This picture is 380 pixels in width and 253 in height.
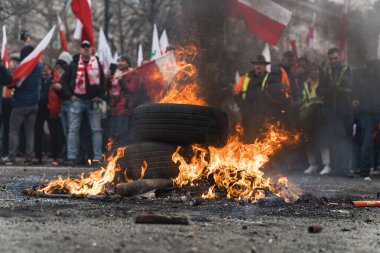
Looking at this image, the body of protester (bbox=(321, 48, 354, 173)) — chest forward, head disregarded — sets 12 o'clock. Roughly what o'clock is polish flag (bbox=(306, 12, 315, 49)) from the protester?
The polish flag is roughly at 4 o'clock from the protester.

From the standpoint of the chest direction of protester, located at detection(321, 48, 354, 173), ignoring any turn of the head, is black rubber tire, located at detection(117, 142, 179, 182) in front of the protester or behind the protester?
in front

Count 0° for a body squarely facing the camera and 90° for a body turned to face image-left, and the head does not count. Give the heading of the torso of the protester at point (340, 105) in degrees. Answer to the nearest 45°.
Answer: approximately 45°

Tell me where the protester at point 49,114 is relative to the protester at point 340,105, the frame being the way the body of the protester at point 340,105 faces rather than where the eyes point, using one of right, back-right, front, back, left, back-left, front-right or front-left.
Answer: front-right

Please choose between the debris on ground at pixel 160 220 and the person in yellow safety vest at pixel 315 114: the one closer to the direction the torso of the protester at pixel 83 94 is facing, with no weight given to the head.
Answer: the debris on ground

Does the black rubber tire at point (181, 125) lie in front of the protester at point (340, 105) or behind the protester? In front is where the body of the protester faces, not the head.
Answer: in front

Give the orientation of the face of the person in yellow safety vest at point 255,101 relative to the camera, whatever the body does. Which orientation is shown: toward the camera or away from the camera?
toward the camera

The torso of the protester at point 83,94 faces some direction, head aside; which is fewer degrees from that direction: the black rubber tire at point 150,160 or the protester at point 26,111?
the black rubber tire

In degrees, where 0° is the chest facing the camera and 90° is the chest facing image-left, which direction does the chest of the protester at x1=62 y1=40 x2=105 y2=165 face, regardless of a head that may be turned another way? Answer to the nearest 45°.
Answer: approximately 0°

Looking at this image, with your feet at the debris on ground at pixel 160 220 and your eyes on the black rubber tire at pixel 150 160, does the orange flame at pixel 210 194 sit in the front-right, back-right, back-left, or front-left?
front-right
